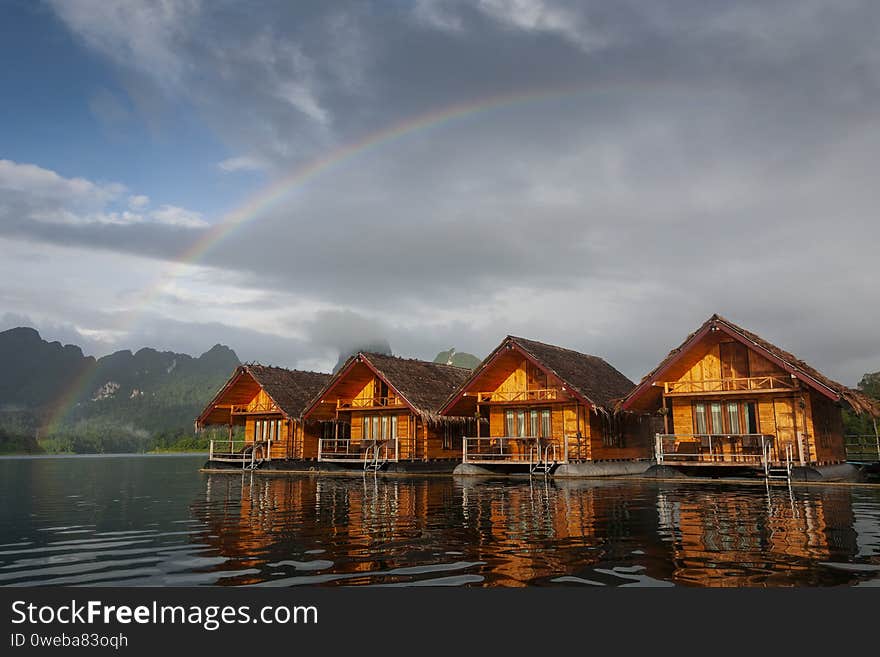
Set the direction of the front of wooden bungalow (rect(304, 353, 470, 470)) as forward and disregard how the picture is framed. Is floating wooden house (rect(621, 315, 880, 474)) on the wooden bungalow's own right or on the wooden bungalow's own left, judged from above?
on the wooden bungalow's own left

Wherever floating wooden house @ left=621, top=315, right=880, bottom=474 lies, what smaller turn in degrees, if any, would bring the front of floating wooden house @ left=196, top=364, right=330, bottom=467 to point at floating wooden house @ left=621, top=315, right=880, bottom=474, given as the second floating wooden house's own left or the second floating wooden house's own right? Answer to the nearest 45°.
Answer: approximately 90° to the second floating wooden house's own left

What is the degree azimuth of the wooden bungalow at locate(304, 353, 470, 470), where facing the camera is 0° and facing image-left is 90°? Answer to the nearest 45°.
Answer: approximately 45°

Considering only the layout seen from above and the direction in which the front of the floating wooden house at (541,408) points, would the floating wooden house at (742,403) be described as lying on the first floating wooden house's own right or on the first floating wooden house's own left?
on the first floating wooden house's own left

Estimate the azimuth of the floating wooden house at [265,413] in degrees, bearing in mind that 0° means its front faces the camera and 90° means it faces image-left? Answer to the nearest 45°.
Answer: approximately 45°

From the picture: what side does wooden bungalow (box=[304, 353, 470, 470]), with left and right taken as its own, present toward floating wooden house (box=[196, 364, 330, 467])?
right

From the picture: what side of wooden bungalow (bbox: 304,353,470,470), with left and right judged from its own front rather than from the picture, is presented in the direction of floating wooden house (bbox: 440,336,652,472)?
left
